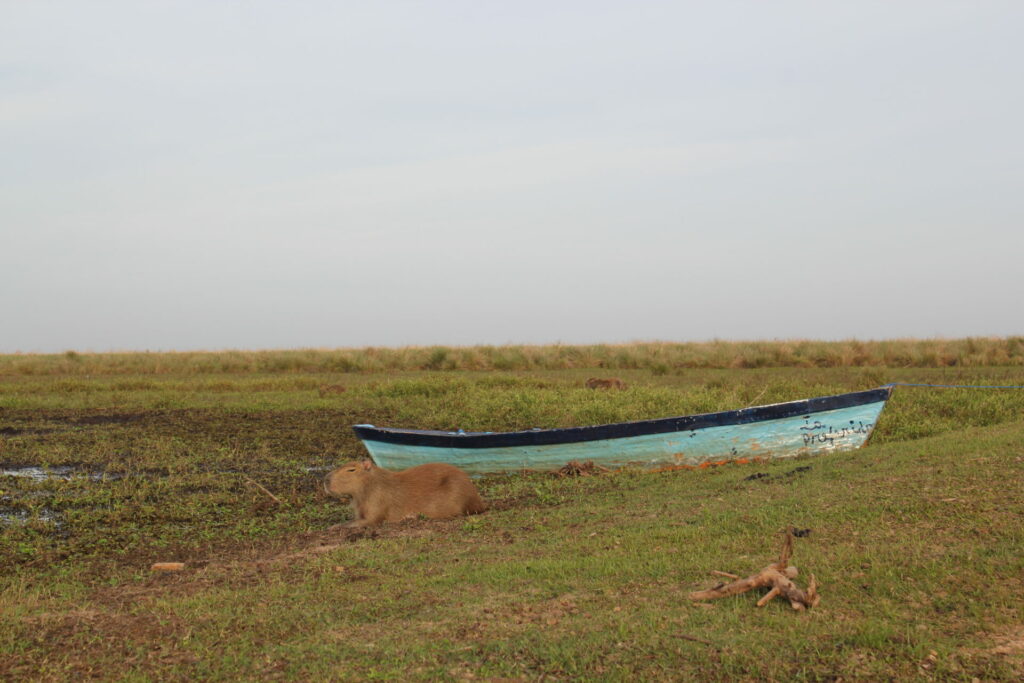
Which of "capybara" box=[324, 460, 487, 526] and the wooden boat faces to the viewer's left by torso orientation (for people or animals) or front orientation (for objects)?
the capybara

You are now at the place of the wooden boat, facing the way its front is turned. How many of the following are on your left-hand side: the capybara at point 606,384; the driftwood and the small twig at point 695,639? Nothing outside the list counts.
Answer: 1

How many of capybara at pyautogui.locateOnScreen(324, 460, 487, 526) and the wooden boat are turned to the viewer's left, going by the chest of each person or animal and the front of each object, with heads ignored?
1

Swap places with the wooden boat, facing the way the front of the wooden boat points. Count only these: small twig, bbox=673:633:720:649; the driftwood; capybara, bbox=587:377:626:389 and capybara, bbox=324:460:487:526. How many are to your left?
1

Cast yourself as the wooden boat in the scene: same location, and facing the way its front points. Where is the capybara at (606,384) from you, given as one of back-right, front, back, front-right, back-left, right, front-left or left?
left

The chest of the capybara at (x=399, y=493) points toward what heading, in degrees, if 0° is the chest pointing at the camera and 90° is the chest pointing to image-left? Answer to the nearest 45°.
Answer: approximately 90°

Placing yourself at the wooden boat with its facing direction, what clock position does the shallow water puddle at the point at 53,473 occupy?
The shallow water puddle is roughly at 6 o'clock from the wooden boat.

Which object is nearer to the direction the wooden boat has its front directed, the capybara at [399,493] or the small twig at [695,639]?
the small twig

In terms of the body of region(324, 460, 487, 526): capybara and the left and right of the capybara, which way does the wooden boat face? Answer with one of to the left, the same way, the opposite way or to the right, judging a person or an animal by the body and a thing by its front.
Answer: the opposite way

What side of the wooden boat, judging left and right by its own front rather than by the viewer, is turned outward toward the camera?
right
